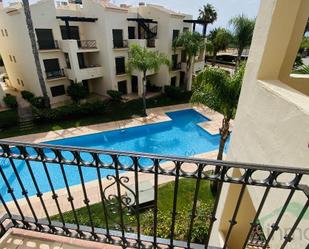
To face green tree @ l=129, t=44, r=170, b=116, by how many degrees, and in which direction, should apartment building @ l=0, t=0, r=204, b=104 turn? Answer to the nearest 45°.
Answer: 0° — it already faces it

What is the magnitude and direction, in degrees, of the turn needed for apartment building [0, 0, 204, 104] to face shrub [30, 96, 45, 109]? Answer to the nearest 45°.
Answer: approximately 90° to its right

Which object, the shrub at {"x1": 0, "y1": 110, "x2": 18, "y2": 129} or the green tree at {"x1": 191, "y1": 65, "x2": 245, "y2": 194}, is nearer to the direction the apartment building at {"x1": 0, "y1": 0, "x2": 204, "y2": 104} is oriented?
the green tree

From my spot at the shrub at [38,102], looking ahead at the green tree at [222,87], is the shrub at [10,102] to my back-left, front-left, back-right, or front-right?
back-right

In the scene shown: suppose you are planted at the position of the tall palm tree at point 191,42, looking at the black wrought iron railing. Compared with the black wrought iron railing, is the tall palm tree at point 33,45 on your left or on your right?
right

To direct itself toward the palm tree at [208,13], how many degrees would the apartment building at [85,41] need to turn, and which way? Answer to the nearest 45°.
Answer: approximately 90° to its left

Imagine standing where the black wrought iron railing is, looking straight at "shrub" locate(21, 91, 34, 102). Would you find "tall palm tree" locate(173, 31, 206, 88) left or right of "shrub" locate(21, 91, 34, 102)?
right

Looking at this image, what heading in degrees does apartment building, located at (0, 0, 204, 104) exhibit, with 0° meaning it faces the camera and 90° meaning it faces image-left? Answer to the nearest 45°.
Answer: approximately 315°
